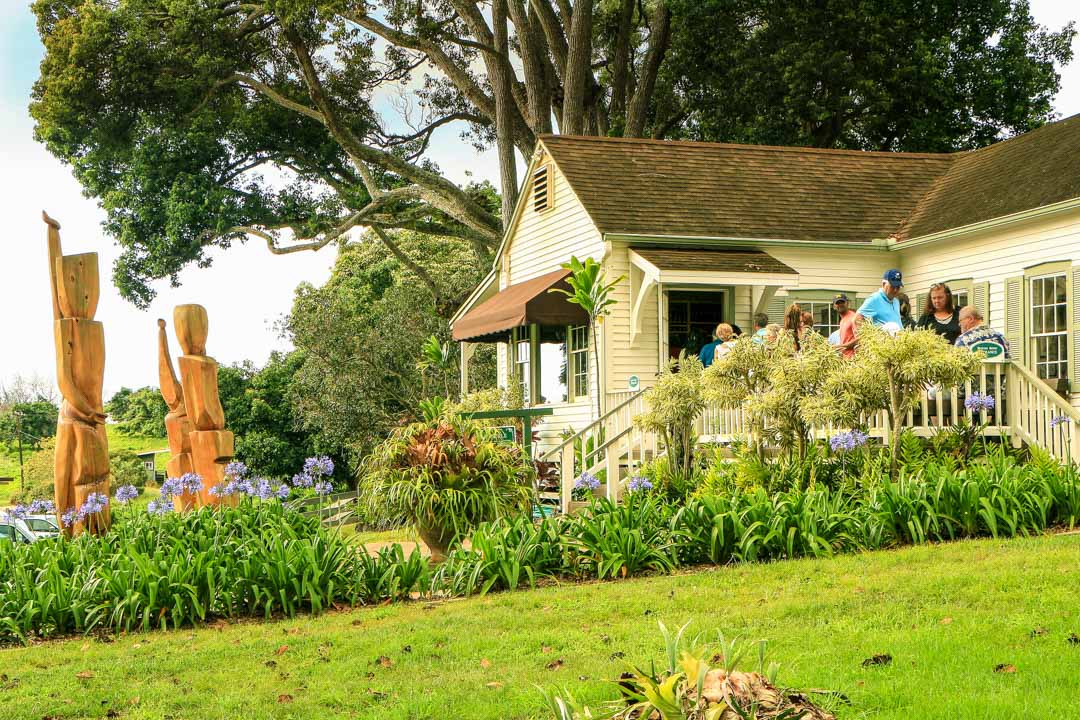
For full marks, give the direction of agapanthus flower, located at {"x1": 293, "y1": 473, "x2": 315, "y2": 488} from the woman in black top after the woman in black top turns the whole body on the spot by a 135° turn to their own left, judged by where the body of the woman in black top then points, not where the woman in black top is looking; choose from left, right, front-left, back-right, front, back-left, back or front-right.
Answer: back

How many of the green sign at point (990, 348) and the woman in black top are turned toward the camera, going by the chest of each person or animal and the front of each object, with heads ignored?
2

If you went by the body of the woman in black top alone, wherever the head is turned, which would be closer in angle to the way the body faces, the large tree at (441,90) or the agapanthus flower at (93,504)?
the agapanthus flower

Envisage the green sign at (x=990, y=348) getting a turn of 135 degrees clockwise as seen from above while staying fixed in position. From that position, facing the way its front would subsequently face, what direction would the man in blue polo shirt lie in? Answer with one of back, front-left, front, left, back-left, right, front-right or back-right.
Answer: front-left

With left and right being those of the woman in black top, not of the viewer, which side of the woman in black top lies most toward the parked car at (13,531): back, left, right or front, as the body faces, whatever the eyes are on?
right

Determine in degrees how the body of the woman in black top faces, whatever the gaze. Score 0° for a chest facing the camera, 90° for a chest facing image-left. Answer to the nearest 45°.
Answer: approximately 0°

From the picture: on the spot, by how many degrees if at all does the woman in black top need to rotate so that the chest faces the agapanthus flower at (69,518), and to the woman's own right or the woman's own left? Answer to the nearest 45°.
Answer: approximately 45° to the woman's own right

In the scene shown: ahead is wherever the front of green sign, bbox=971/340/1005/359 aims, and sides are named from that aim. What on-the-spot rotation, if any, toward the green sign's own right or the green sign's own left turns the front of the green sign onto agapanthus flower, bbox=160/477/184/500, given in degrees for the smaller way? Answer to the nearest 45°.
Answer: approximately 45° to the green sign's own right

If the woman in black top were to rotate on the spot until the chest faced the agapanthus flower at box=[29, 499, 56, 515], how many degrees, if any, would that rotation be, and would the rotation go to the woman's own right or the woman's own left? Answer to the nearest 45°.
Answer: approximately 45° to the woman's own right

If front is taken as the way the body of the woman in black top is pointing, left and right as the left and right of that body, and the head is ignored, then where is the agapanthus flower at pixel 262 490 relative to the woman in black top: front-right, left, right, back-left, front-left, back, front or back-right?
front-right

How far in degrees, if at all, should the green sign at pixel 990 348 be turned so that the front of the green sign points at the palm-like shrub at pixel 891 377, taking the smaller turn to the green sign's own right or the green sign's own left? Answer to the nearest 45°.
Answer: approximately 45° to the green sign's own right
